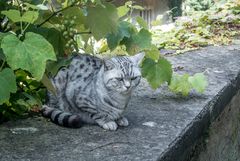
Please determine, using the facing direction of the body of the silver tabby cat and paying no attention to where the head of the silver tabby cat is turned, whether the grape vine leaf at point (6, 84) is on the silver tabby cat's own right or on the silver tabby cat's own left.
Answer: on the silver tabby cat's own right

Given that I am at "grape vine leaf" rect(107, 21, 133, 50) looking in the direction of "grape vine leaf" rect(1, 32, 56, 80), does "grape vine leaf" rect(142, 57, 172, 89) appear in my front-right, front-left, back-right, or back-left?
back-left

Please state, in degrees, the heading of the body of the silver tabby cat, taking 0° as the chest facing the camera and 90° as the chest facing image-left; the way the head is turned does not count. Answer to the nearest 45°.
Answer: approximately 315°
